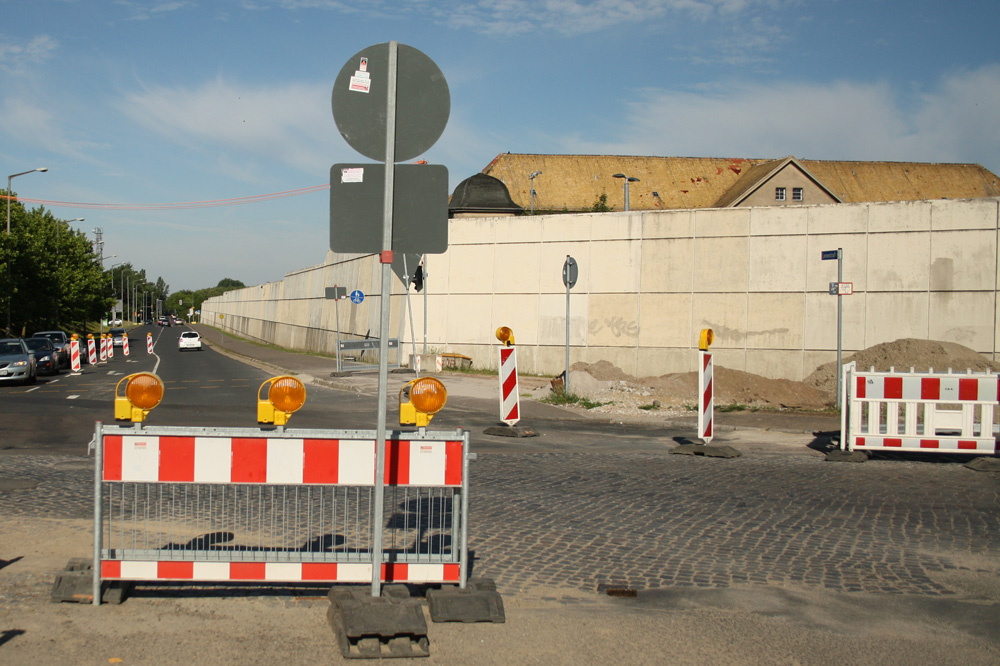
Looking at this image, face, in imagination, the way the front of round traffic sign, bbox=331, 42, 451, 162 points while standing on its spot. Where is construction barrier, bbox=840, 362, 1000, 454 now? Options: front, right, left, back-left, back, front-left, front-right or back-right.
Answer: front-right

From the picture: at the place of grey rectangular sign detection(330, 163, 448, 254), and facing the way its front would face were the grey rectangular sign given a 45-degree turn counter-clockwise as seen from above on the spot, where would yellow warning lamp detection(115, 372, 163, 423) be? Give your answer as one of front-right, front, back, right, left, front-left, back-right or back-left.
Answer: front-left

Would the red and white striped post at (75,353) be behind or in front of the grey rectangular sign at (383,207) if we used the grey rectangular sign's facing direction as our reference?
in front

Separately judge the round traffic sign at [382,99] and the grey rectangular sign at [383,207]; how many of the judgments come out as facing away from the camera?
2

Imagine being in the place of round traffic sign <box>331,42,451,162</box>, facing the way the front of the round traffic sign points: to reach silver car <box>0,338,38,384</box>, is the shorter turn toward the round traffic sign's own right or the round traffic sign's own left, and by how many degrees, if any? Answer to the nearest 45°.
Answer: approximately 45° to the round traffic sign's own left

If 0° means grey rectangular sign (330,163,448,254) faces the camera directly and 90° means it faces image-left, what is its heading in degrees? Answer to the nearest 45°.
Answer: approximately 180°

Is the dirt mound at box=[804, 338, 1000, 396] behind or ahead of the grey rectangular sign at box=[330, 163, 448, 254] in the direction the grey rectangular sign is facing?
ahead

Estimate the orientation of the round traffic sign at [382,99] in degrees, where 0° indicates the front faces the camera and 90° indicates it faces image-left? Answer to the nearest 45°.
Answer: approximately 180°

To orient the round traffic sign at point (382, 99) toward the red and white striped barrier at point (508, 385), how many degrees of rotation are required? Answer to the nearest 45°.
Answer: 0° — it already faces it
